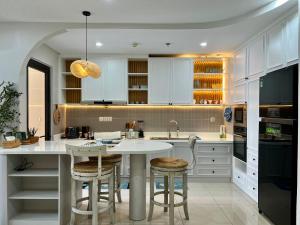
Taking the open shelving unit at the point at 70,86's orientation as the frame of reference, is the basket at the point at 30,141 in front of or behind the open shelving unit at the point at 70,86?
in front

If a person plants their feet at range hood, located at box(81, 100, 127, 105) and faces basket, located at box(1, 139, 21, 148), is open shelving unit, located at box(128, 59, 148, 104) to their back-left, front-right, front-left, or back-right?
back-left

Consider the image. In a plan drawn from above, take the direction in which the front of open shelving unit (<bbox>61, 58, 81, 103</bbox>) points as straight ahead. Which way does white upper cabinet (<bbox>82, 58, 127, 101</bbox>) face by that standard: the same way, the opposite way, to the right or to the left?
the same way

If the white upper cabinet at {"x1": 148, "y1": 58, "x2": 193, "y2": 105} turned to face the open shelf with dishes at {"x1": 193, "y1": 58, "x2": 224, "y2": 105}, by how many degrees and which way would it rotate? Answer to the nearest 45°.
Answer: approximately 90° to its left

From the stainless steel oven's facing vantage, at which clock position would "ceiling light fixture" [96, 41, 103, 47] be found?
The ceiling light fixture is roughly at 1 o'clock from the stainless steel oven.

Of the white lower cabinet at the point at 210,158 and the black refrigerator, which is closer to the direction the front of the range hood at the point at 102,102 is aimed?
the black refrigerator

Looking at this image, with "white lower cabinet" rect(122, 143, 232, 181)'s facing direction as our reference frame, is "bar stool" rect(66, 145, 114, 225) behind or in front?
in front

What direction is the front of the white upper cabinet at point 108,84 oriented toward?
toward the camera

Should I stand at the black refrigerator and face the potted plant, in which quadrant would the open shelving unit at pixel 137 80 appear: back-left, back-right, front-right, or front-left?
front-right

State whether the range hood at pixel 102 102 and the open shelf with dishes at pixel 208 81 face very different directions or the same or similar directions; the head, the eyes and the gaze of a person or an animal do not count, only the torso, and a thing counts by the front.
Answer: same or similar directions

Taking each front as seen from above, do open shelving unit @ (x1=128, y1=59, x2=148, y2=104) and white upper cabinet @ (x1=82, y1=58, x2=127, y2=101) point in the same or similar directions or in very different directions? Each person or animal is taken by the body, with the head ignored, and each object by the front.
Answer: same or similar directions

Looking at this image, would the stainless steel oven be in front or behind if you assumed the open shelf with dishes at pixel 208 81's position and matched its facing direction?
in front

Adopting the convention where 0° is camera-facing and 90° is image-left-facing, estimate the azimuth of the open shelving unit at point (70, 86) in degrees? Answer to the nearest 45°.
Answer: approximately 0°

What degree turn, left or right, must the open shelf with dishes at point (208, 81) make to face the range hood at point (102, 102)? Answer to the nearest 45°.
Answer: approximately 90° to its right

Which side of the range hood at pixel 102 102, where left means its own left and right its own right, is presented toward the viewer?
front

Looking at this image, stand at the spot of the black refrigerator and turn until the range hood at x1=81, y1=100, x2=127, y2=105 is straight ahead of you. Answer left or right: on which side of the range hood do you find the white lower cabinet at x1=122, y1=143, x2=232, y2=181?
right

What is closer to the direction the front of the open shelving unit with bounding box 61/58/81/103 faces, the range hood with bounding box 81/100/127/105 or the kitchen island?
the kitchen island
